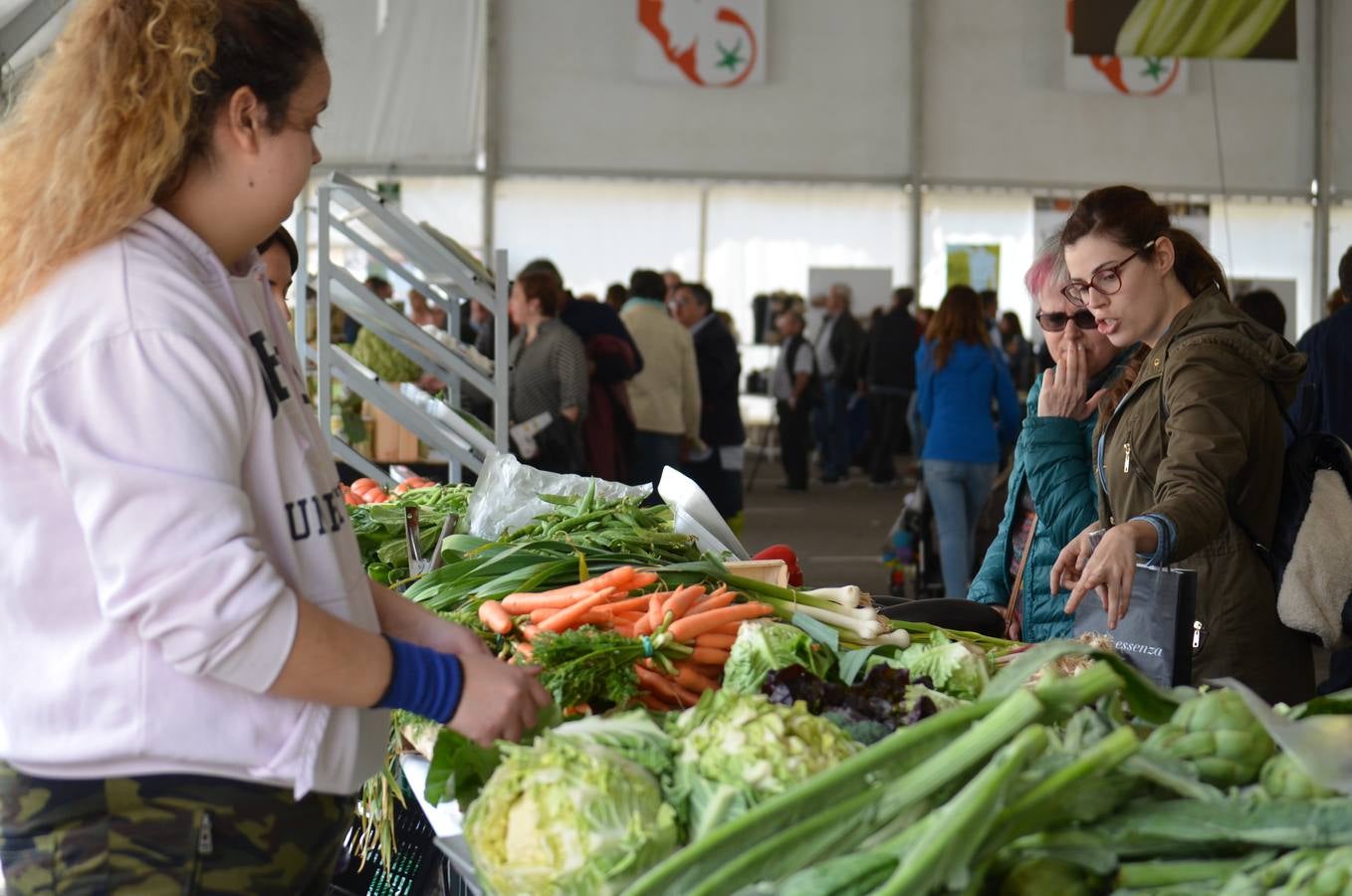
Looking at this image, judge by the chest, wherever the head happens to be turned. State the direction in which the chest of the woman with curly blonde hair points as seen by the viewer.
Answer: to the viewer's right

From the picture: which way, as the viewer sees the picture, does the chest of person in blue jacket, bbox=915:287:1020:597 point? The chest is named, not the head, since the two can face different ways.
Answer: away from the camera

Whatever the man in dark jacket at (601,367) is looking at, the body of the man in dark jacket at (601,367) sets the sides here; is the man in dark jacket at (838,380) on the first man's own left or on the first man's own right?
on the first man's own right

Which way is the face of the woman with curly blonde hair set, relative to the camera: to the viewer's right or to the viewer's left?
to the viewer's right

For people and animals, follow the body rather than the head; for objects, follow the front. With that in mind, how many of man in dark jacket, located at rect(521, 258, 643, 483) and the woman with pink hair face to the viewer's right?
0

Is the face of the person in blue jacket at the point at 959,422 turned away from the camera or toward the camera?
away from the camera

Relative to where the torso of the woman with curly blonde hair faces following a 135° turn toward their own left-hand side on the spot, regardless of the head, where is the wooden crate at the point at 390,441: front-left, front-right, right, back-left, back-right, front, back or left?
front-right
